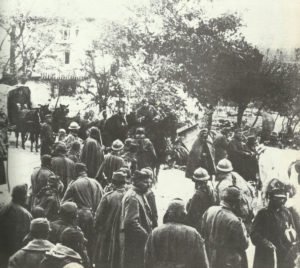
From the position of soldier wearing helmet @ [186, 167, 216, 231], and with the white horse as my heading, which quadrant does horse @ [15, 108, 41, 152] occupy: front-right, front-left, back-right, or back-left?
back-left

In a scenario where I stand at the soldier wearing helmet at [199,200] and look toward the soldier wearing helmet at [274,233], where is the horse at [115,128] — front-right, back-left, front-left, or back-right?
back-left

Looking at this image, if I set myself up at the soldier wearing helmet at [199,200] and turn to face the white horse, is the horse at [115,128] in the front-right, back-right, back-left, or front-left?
back-left
